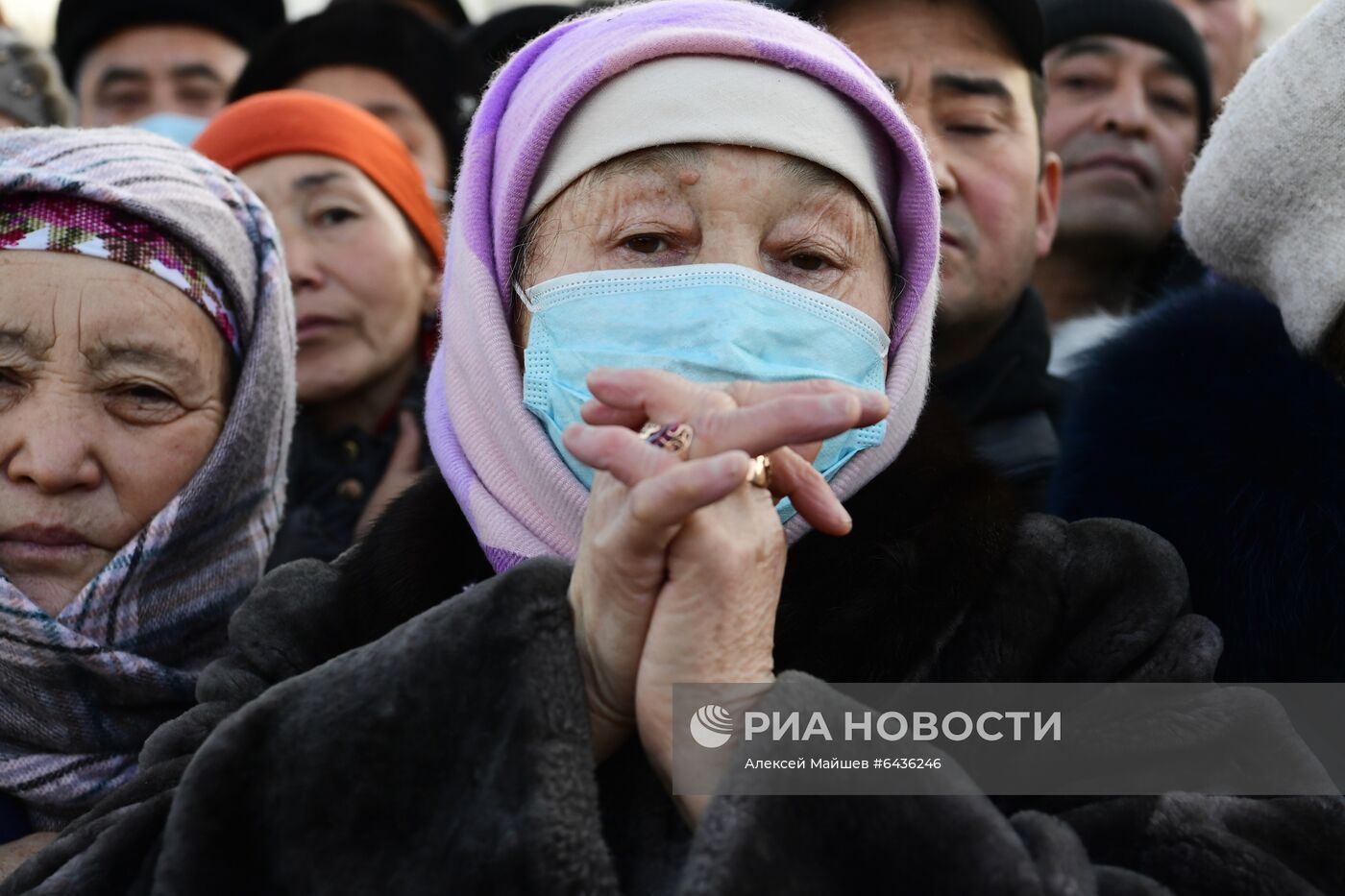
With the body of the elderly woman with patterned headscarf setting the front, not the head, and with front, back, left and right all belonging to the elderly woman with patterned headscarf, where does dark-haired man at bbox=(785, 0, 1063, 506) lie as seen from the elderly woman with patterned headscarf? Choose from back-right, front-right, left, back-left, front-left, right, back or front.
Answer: left

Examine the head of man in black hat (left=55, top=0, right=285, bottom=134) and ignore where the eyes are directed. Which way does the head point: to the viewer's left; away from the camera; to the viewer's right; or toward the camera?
toward the camera

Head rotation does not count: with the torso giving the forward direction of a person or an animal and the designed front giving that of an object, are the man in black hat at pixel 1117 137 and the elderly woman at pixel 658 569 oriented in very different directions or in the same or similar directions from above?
same or similar directions

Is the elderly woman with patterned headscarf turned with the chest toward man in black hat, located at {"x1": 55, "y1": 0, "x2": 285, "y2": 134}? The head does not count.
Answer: no

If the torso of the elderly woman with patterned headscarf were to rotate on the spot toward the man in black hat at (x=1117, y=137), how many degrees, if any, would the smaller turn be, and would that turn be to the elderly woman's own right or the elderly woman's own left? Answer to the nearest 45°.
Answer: approximately 90° to the elderly woman's own left

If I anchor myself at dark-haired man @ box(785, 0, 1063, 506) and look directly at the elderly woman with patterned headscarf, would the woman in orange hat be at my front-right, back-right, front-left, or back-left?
front-right

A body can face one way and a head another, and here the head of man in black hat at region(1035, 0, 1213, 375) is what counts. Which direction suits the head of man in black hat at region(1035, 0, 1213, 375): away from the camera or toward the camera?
toward the camera

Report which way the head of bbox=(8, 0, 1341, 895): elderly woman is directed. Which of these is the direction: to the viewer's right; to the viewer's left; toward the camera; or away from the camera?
toward the camera

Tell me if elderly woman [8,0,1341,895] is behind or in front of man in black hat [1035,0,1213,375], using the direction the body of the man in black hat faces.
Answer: in front

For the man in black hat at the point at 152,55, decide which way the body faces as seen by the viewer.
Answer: toward the camera

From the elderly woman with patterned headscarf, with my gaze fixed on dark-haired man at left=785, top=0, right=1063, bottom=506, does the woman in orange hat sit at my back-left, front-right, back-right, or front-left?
front-left

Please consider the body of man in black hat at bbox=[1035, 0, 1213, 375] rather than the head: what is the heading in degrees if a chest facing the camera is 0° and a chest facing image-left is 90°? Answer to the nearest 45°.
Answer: approximately 0°

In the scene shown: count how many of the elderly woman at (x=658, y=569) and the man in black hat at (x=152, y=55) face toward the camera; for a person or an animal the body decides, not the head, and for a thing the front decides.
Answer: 2

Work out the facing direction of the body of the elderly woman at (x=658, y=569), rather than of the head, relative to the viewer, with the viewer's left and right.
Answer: facing the viewer

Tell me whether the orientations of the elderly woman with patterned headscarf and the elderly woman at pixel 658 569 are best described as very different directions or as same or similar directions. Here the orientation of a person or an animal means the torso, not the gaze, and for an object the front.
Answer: same or similar directions

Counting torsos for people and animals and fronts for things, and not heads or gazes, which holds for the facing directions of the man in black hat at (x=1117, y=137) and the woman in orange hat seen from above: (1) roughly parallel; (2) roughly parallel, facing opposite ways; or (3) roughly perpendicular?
roughly parallel

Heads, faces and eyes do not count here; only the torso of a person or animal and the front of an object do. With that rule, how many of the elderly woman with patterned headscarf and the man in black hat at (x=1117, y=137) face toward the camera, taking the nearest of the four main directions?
2

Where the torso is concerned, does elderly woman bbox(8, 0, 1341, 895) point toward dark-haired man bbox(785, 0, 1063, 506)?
no

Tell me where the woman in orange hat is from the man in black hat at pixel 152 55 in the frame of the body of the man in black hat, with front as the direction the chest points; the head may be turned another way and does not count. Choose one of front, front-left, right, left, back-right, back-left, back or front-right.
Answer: front

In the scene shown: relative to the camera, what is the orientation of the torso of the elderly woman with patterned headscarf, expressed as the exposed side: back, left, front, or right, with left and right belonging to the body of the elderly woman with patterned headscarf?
front

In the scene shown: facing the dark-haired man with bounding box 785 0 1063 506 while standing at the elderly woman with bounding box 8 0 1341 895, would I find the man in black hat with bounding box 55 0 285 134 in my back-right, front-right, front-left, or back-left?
front-left
